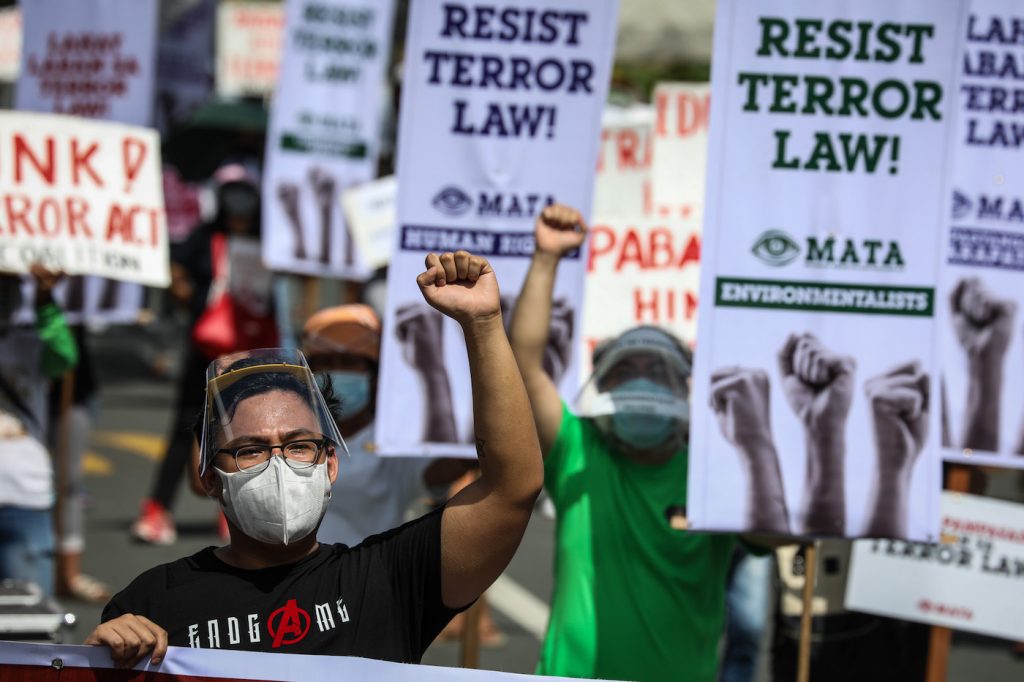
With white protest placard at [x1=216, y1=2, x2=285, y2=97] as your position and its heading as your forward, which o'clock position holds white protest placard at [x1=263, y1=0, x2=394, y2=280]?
white protest placard at [x1=263, y1=0, x2=394, y2=280] is roughly at 12 o'clock from white protest placard at [x1=216, y1=2, x2=285, y2=97].

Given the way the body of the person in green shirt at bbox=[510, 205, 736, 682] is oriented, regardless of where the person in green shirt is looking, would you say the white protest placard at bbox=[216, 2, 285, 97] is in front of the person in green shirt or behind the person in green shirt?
behind

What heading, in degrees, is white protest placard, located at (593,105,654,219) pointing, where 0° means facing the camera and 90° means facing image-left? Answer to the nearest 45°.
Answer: approximately 0°

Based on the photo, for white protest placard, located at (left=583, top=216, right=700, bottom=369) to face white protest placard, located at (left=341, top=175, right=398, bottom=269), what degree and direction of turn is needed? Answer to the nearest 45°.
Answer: approximately 135° to its right

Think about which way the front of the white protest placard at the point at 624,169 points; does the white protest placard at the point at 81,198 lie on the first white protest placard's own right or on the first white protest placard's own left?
on the first white protest placard's own right
